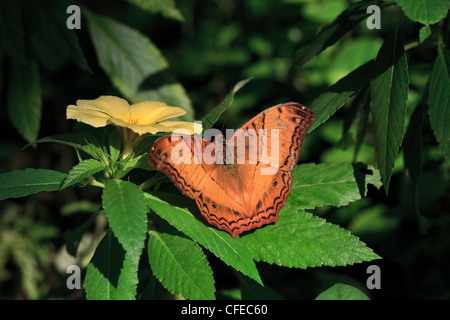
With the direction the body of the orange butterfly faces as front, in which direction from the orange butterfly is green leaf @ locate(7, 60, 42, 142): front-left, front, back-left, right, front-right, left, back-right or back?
front-left

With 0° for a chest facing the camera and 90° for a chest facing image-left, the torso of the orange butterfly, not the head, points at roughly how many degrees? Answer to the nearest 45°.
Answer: approximately 180°

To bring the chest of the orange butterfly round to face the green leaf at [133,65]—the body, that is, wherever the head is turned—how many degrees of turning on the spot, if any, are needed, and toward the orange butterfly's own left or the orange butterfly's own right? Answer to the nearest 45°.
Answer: approximately 45° to the orange butterfly's own left

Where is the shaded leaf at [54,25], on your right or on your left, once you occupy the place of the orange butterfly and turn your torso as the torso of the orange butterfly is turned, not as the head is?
on your left
